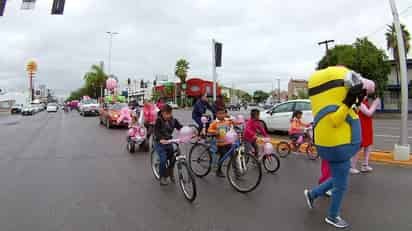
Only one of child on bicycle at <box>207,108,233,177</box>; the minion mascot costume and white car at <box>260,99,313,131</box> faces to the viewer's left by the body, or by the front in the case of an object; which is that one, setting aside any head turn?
the white car

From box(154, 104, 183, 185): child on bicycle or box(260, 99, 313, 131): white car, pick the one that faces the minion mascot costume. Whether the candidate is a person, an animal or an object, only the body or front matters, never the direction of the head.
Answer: the child on bicycle

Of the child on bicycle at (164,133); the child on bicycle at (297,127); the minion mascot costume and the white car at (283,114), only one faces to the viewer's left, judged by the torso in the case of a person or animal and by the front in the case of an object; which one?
the white car

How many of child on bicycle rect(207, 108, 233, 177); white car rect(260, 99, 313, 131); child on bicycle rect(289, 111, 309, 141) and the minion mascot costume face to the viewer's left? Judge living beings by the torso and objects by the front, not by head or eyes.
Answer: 1

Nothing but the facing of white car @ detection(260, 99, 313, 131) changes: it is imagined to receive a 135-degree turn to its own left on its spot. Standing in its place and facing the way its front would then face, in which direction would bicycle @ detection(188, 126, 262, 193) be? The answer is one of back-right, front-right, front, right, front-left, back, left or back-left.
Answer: front-right

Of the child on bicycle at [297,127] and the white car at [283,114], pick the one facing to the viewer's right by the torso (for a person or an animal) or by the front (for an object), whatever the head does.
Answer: the child on bicycle

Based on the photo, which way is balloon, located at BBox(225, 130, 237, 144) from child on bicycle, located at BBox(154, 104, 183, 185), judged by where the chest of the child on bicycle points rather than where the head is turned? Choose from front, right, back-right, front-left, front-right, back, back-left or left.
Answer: front-left

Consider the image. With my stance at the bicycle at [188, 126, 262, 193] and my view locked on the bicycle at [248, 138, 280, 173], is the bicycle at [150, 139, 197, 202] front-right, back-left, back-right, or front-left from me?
back-left

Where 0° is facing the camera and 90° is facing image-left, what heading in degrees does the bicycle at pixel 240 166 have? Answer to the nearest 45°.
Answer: approximately 315°

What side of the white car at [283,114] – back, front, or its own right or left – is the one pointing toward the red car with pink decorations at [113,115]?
front
